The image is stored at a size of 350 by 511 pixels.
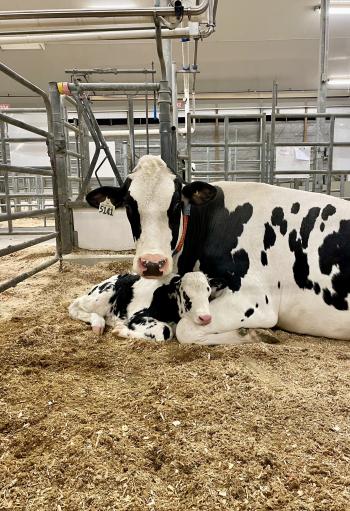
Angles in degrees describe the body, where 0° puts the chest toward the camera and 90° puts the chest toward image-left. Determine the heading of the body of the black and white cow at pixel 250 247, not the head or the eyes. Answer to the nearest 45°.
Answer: approximately 90°

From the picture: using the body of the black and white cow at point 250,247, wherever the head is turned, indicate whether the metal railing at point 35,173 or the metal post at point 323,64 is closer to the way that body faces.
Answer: the metal railing

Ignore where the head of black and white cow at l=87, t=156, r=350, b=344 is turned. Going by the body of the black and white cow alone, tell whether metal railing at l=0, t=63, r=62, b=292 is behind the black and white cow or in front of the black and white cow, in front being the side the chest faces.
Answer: in front

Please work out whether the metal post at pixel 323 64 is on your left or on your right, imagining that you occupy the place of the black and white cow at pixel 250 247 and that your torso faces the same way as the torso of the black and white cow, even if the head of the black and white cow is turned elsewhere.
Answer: on your right

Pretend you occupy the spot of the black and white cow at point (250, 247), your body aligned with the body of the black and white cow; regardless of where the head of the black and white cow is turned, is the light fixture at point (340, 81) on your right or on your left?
on your right
